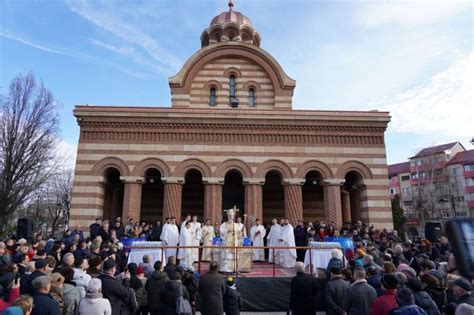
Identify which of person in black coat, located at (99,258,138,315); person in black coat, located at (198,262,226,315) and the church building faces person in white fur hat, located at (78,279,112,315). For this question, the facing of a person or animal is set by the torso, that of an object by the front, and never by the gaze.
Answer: the church building

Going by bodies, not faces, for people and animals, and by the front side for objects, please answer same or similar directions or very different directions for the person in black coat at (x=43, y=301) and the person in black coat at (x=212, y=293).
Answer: same or similar directions

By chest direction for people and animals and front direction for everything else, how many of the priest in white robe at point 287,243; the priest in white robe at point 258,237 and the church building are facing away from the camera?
0

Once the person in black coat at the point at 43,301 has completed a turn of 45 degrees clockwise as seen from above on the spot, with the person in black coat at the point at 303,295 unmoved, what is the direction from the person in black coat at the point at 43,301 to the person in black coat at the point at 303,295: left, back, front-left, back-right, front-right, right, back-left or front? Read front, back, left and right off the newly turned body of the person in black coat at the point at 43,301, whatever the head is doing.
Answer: front

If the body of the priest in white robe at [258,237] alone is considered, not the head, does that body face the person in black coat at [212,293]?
yes

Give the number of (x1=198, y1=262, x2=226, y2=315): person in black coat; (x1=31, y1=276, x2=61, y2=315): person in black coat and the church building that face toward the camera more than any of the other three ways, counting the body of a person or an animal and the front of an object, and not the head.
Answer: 1

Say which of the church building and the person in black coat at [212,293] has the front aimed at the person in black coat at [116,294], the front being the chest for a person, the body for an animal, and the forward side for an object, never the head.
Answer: the church building

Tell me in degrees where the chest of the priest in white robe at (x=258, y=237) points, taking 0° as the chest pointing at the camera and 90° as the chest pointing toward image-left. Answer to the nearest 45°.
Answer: approximately 0°

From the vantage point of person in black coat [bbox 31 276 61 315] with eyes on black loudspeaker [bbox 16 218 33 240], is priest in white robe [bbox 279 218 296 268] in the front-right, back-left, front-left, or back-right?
front-right

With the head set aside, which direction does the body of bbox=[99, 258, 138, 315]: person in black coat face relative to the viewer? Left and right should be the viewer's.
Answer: facing away from the viewer and to the right of the viewer

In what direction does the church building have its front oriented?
toward the camera

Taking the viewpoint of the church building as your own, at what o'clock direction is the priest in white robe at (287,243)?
The priest in white robe is roughly at 11 o'clock from the church building.

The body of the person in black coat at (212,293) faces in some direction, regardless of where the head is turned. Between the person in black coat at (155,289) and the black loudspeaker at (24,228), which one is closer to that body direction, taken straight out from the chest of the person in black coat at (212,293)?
the black loudspeaker

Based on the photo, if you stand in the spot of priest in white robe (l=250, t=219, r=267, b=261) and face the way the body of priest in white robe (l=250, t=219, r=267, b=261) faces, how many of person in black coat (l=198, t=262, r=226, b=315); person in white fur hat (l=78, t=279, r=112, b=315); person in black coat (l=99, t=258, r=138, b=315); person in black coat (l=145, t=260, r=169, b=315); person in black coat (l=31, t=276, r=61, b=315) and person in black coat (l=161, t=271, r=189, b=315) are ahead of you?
6

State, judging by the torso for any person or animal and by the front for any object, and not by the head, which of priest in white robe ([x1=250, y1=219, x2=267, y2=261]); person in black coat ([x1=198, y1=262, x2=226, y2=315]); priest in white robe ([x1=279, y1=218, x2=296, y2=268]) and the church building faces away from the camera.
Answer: the person in black coat

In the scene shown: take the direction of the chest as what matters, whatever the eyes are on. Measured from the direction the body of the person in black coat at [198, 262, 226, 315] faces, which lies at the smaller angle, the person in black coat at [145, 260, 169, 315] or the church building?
the church building

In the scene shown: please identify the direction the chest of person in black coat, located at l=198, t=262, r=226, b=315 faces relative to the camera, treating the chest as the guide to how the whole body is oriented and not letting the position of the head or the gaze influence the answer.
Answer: away from the camera

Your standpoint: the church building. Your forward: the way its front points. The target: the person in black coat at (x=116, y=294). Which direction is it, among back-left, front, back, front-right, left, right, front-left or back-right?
front

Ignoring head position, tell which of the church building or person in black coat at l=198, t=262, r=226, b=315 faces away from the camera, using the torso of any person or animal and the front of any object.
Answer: the person in black coat

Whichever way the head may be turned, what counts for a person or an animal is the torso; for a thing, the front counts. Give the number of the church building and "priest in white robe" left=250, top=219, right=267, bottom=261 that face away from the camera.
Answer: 0

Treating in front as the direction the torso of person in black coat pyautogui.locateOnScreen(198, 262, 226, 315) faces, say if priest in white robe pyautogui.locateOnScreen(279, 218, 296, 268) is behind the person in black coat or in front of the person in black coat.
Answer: in front

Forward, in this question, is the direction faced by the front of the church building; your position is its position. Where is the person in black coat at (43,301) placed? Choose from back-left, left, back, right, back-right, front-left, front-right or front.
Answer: front
